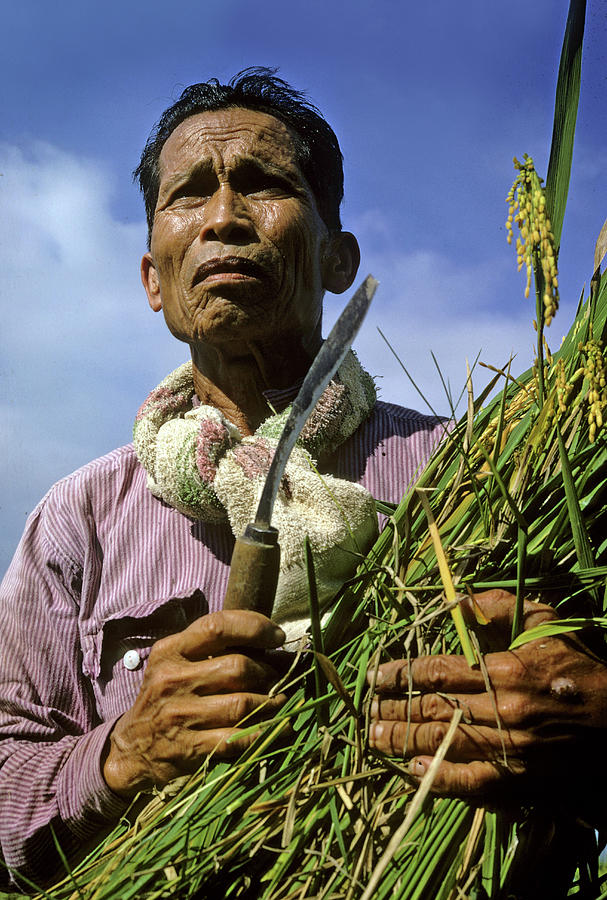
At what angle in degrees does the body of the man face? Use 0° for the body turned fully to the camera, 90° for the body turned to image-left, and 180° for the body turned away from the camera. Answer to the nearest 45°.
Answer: approximately 0°
